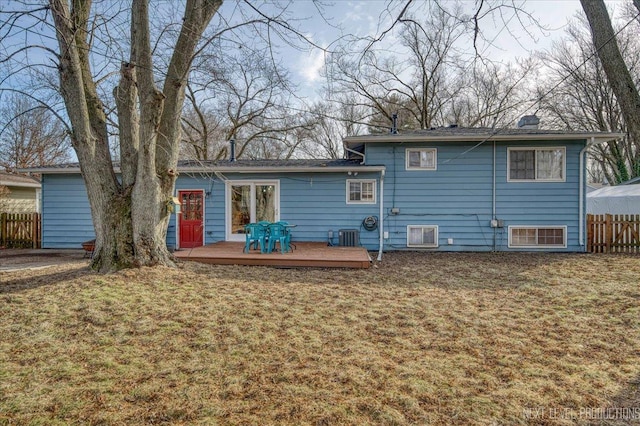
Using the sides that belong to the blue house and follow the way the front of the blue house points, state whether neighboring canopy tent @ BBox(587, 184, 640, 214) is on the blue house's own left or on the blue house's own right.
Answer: on the blue house's own right

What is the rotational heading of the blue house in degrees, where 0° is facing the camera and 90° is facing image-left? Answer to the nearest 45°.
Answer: approximately 180°

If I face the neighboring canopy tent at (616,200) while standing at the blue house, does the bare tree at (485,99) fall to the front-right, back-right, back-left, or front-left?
front-left

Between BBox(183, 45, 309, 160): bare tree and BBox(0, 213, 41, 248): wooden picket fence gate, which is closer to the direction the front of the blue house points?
the bare tree

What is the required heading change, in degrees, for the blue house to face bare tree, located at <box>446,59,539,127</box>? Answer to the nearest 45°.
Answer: approximately 45° to its right

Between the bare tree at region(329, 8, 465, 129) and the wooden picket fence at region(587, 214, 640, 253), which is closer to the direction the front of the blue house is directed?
the bare tree

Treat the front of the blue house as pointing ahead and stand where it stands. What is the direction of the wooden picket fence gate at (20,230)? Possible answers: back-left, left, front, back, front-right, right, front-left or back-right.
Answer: left

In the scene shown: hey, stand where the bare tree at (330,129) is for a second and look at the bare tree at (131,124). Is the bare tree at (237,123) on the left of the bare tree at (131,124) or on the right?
right

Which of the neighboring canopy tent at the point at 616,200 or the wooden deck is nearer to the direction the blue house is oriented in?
the neighboring canopy tent

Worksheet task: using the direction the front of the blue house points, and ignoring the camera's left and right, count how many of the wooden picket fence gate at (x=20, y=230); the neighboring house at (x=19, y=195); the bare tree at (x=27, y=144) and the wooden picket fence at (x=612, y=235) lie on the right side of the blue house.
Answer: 1

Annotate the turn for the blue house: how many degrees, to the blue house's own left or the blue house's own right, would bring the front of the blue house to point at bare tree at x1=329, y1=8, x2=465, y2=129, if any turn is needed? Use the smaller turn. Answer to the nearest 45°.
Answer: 0° — it already faces it

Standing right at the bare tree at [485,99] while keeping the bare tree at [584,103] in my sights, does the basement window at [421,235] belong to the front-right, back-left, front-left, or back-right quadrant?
back-right
